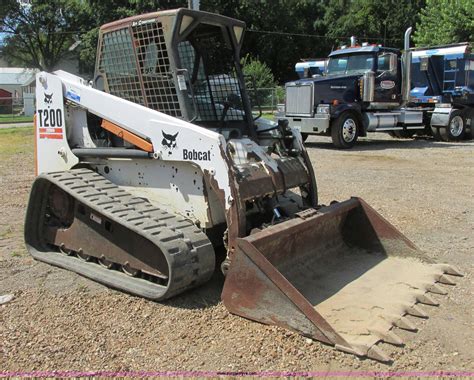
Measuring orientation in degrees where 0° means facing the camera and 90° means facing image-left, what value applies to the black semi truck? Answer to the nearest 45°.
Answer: approximately 45°

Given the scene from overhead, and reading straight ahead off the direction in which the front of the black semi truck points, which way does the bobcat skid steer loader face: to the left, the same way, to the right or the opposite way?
to the left

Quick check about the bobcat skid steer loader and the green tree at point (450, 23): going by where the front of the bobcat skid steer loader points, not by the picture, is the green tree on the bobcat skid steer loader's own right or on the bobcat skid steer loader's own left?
on the bobcat skid steer loader's own left

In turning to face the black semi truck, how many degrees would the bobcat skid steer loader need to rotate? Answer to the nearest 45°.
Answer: approximately 135° to its left

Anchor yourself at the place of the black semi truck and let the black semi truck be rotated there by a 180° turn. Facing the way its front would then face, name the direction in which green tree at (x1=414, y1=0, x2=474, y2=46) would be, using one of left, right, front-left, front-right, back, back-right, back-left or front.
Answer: front-left
